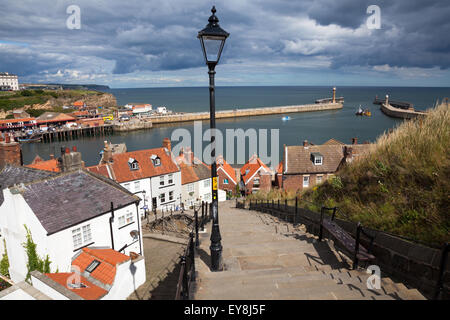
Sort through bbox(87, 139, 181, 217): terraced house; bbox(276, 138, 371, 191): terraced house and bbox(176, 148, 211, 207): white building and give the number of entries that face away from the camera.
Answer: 0

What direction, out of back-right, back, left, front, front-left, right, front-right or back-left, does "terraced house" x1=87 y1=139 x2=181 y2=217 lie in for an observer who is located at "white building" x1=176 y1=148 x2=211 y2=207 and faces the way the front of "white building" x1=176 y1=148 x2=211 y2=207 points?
right

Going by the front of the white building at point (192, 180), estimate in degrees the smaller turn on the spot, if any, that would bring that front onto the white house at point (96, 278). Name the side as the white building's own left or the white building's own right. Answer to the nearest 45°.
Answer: approximately 45° to the white building's own right

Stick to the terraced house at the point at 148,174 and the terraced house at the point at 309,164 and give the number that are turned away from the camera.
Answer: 0

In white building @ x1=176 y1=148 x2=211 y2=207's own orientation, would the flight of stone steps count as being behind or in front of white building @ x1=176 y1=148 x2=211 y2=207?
in front

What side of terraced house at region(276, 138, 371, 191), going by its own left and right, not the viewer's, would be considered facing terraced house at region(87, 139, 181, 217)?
right

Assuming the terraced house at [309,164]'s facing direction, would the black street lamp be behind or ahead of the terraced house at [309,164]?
ahead

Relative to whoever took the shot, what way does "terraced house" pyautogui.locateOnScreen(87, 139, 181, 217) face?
facing the viewer and to the right of the viewer

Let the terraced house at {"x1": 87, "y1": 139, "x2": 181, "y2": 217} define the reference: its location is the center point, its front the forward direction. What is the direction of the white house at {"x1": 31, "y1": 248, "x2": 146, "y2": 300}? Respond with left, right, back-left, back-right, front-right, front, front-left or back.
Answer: front-right

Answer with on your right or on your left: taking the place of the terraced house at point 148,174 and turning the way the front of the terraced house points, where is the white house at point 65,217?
on your right

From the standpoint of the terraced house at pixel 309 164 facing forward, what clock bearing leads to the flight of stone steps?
The flight of stone steps is roughly at 12 o'clock from the terraced house.

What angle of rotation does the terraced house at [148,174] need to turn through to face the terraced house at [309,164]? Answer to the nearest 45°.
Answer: approximately 45° to its left

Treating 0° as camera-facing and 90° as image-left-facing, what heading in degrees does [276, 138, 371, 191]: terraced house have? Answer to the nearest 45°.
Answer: approximately 0°
